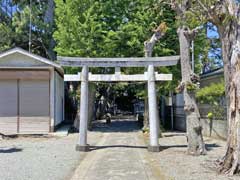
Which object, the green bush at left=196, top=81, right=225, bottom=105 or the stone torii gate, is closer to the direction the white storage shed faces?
the stone torii gate

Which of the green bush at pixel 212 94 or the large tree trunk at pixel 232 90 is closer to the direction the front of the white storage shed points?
the large tree trunk

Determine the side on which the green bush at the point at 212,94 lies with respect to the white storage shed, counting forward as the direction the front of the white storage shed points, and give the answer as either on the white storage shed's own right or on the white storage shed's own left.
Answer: on the white storage shed's own left

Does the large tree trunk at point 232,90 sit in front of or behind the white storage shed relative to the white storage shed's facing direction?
in front

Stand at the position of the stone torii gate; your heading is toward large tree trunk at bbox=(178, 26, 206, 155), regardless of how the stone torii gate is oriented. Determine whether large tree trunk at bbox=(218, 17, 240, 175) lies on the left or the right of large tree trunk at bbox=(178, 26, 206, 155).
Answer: right

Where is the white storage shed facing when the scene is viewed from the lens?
facing the viewer

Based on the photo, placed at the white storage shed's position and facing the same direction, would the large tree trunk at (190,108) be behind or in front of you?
in front

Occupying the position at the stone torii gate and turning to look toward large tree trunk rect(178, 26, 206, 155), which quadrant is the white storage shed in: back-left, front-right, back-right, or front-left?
back-left
